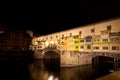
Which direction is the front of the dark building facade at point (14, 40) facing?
toward the camera
